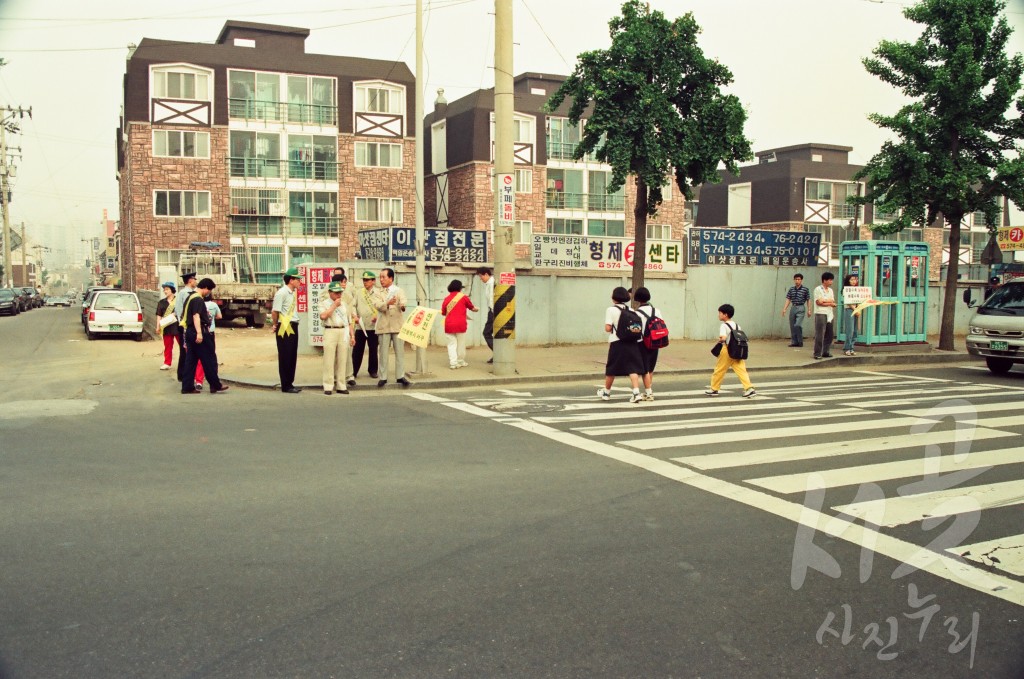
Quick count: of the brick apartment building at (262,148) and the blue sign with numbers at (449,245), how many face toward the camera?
2

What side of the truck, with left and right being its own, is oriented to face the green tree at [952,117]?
back

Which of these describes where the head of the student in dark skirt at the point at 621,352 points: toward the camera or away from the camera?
away from the camera

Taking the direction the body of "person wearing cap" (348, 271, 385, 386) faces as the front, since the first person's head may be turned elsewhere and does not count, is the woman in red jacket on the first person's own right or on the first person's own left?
on the first person's own left

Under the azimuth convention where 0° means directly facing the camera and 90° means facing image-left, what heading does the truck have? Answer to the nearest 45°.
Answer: approximately 135°
